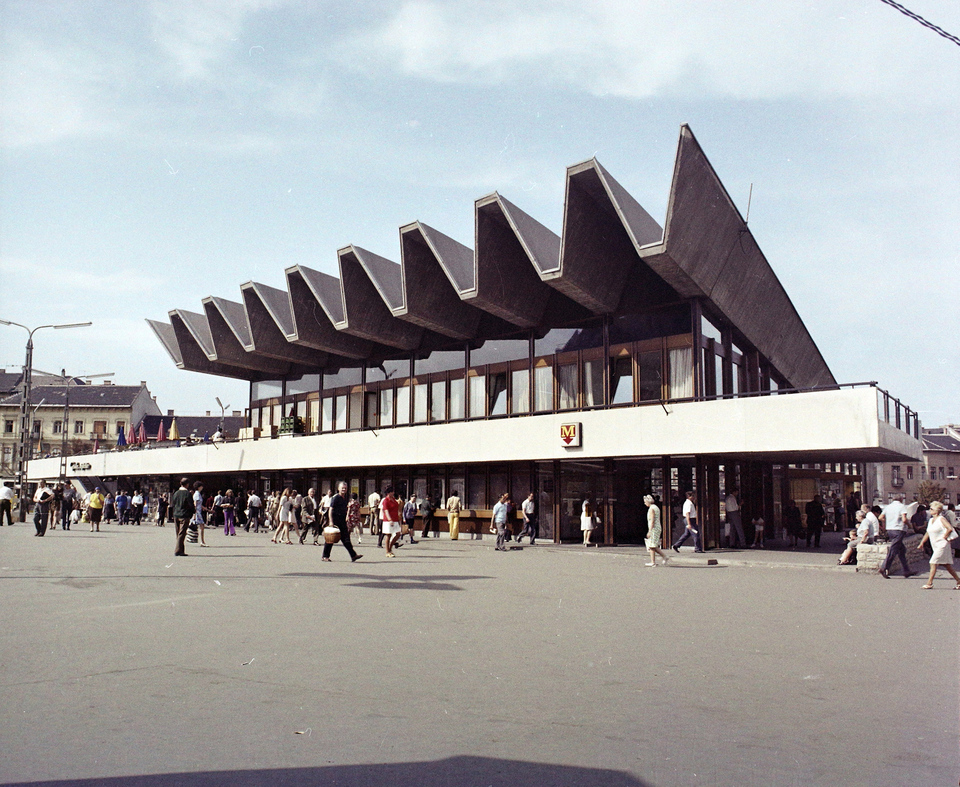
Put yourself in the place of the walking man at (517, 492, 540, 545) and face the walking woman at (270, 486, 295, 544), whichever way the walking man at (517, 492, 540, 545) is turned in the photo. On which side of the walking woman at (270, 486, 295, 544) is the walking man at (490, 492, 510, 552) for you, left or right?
left

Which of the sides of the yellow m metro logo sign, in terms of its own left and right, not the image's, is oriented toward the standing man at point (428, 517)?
right

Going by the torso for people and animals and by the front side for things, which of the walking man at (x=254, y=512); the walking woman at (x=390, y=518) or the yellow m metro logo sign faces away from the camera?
the walking man
